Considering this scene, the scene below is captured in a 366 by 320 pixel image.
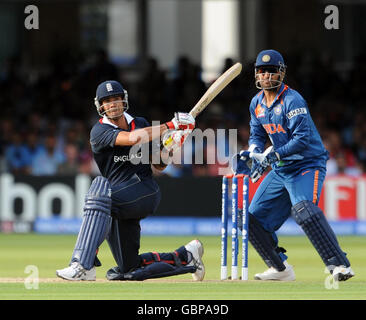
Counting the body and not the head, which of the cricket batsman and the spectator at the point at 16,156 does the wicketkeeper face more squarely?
the cricket batsman

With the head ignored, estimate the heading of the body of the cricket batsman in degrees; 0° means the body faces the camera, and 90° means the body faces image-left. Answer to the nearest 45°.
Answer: approximately 45°

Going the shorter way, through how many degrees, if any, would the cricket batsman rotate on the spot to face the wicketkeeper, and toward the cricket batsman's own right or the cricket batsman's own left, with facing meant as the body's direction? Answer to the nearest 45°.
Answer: approximately 135° to the cricket batsman's own left

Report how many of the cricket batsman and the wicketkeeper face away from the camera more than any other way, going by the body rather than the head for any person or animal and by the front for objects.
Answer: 0

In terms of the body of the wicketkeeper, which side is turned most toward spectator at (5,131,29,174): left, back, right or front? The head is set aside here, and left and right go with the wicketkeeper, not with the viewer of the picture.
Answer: right

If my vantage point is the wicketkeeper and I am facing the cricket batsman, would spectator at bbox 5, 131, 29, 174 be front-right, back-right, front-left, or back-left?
front-right

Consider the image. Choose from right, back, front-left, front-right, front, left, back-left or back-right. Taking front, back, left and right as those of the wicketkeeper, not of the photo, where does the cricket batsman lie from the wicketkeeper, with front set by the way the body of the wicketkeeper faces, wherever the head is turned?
front-right

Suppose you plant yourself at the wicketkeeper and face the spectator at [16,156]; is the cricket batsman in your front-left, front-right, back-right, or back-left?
front-left

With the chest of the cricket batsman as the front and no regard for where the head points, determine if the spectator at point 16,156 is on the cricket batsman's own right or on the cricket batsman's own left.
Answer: on the cricket batsman's own right
